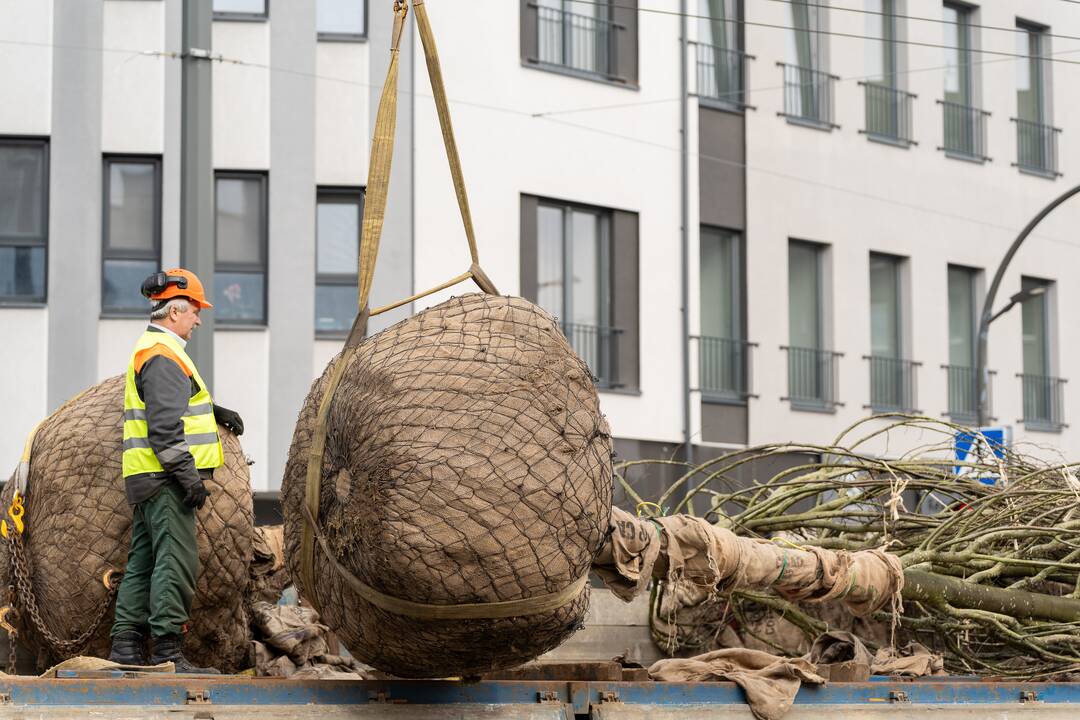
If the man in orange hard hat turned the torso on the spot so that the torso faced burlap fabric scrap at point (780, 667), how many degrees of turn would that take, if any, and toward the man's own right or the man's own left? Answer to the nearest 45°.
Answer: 0° — they already face it

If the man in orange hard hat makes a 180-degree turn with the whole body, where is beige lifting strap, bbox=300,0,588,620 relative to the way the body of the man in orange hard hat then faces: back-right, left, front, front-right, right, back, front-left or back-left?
back-left

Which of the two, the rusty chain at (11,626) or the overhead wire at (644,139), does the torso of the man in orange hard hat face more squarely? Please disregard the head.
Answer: the overhead wire

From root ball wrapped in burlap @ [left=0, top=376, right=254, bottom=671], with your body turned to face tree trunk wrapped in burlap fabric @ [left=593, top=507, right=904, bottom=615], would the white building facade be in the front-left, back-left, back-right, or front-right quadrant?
front-left

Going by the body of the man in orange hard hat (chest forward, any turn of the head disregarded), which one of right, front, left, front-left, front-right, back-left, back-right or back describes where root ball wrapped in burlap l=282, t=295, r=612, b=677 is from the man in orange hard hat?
front-right

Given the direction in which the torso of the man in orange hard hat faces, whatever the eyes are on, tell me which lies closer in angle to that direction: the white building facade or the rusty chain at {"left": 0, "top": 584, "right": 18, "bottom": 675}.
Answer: the white building facade

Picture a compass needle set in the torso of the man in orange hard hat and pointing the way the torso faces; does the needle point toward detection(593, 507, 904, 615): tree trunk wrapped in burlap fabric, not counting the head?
yes

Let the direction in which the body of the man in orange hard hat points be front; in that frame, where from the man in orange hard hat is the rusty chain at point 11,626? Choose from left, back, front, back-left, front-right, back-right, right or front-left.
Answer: back-left

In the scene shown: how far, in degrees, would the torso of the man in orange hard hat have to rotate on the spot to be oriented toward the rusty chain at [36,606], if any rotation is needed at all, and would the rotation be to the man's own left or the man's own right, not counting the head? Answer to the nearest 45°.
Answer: approximately 135° to the man's own left

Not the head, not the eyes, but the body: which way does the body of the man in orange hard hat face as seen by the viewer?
to the viewer's right

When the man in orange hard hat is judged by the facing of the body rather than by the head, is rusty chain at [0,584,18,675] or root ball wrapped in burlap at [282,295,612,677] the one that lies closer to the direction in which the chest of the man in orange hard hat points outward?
the root ball wrapped in burlap

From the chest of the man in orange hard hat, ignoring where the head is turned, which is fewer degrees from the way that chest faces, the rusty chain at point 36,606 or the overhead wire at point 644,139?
the overhead wire

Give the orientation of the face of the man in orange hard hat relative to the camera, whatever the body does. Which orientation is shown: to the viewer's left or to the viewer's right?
to the viewer's right

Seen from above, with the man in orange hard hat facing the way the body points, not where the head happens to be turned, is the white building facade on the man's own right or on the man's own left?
on the man's own left

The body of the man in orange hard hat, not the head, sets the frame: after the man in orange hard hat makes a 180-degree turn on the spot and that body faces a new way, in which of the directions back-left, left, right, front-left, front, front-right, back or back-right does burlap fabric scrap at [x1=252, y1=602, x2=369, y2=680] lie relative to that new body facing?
back-right
